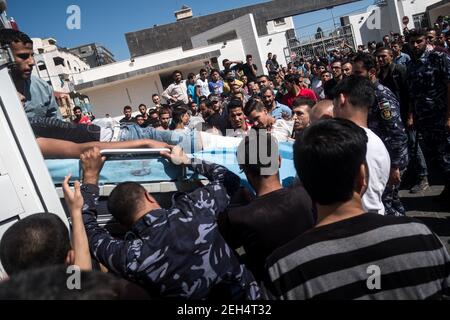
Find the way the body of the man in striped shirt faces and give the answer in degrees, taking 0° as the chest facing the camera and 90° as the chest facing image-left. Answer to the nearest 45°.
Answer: approximately 180°

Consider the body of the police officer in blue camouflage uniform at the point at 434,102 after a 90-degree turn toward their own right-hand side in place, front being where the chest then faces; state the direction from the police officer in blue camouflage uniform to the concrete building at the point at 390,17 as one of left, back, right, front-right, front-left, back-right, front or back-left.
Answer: front-right

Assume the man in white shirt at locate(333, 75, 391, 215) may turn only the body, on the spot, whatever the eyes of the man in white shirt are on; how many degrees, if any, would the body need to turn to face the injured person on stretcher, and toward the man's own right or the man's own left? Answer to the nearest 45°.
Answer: approximately 45° to the man's own left

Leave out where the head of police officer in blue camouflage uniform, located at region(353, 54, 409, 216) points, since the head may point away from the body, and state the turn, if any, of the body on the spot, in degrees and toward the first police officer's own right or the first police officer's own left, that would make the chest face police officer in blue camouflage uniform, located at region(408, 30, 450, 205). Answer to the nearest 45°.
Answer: approximately 135° to the first police officer's own right

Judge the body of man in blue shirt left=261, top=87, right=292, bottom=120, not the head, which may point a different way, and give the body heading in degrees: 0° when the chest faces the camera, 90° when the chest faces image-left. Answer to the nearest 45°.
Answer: approximately 45°

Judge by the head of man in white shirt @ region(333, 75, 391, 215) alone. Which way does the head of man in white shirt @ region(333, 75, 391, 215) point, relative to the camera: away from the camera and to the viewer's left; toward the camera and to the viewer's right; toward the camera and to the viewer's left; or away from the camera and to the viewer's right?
away from the camera and to the viewer's left

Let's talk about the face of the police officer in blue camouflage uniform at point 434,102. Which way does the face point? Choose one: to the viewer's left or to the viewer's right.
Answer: to the viewer's left

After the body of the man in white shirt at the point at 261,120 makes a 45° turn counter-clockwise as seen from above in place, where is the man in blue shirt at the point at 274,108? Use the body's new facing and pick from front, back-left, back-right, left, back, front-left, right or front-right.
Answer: back

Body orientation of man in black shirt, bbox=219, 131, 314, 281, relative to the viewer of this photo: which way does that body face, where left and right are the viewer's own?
facing away from the viewer

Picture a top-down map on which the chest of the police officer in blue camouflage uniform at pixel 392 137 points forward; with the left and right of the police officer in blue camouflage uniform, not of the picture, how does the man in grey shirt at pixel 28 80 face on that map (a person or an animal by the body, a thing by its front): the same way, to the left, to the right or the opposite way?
the opposite way

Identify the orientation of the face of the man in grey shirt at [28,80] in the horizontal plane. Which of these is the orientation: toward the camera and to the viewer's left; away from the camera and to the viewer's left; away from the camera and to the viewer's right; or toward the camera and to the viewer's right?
toward the camera and to the viewer's right

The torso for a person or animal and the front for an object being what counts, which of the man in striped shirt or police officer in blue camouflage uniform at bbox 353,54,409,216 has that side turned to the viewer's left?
the police officer in blue camouflage uniform

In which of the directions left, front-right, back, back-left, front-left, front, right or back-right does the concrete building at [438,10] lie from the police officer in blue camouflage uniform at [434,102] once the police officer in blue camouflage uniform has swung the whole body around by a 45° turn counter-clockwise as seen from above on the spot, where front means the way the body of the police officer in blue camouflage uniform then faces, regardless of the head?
back
